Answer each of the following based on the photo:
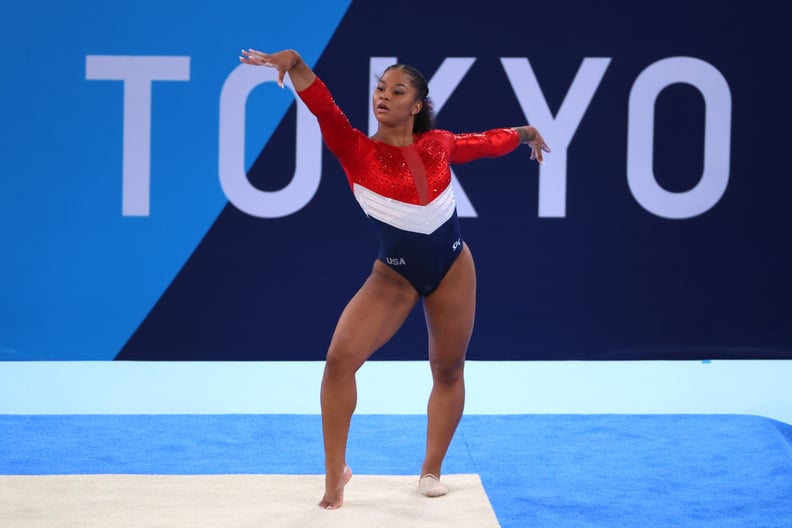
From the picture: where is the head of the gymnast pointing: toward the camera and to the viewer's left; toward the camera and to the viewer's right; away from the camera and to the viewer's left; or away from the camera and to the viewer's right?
toward the camera and to the viewer's left

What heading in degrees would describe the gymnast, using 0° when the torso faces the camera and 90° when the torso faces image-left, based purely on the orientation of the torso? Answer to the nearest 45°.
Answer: approximately 0°
